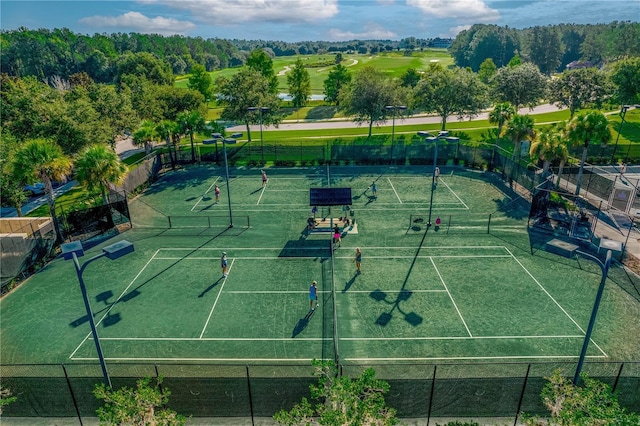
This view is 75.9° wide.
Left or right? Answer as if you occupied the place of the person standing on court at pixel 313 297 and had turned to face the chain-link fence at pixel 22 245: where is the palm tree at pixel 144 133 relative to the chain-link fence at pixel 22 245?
right

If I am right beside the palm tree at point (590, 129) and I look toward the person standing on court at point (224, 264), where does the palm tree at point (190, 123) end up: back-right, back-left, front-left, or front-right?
front-right

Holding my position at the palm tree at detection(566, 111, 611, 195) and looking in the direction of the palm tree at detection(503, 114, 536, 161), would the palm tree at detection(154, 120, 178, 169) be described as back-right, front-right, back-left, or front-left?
front-left

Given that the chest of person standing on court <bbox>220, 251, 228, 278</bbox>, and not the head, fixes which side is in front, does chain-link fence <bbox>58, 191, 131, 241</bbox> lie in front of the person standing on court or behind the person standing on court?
behind
